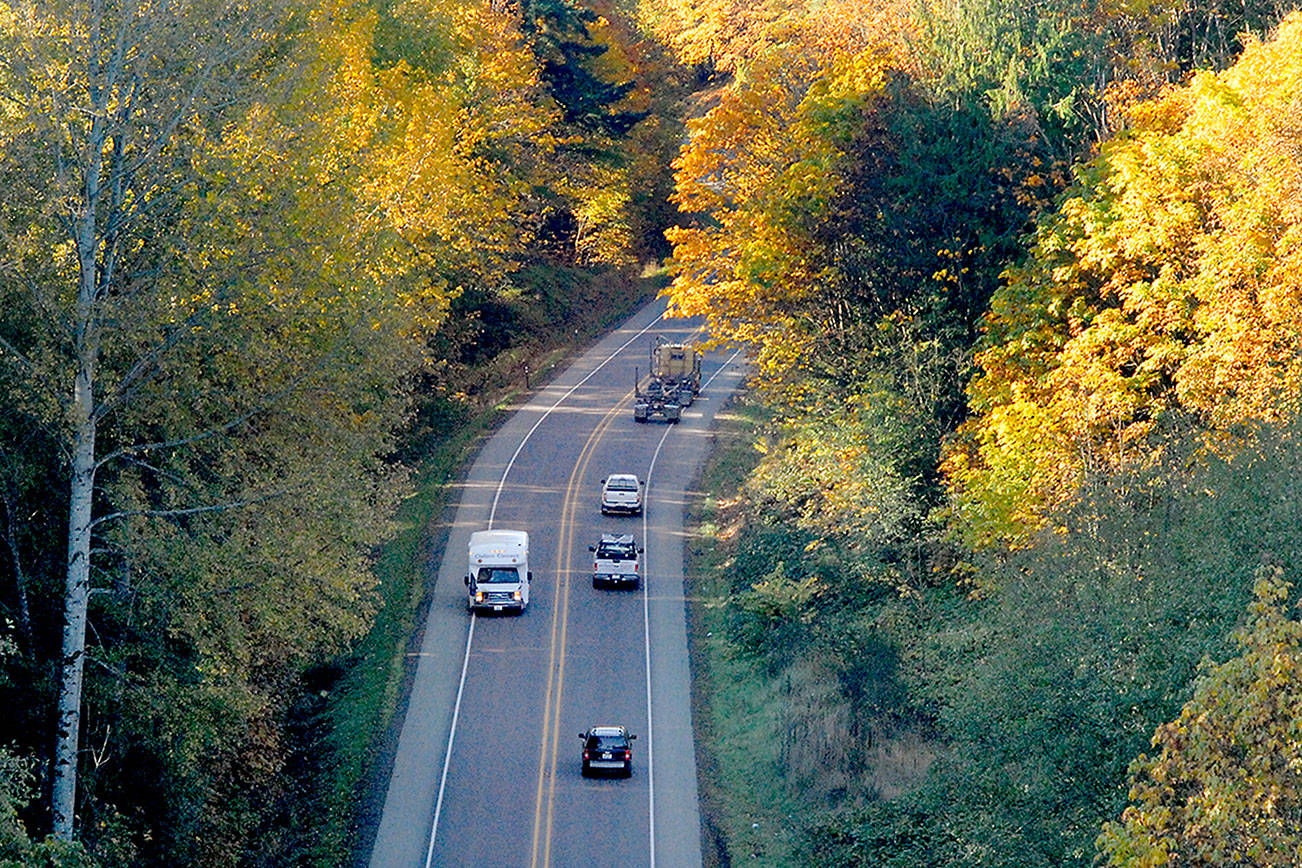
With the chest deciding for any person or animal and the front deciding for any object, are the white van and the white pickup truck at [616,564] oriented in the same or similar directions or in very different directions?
very different directions

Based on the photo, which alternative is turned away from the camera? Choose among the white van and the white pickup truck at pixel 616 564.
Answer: the white pickup truck

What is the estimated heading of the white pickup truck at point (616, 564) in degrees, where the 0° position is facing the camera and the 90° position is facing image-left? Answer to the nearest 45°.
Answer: approximately 180°

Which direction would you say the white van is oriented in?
toward the camera

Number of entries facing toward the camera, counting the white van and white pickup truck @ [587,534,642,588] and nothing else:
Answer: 1

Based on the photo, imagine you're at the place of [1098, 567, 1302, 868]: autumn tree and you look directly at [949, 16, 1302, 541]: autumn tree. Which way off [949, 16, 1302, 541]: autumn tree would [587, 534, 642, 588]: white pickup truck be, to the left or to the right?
left

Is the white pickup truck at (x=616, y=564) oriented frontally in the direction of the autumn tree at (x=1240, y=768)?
no

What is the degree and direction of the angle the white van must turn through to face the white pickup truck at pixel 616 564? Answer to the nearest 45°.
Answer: approximately 135° to its left

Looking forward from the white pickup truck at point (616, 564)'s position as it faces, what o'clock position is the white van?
The white van is roughly at 8 o'clock from the white pickup truck.

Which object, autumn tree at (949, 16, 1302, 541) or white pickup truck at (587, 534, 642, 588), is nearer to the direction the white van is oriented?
the autumn tree
